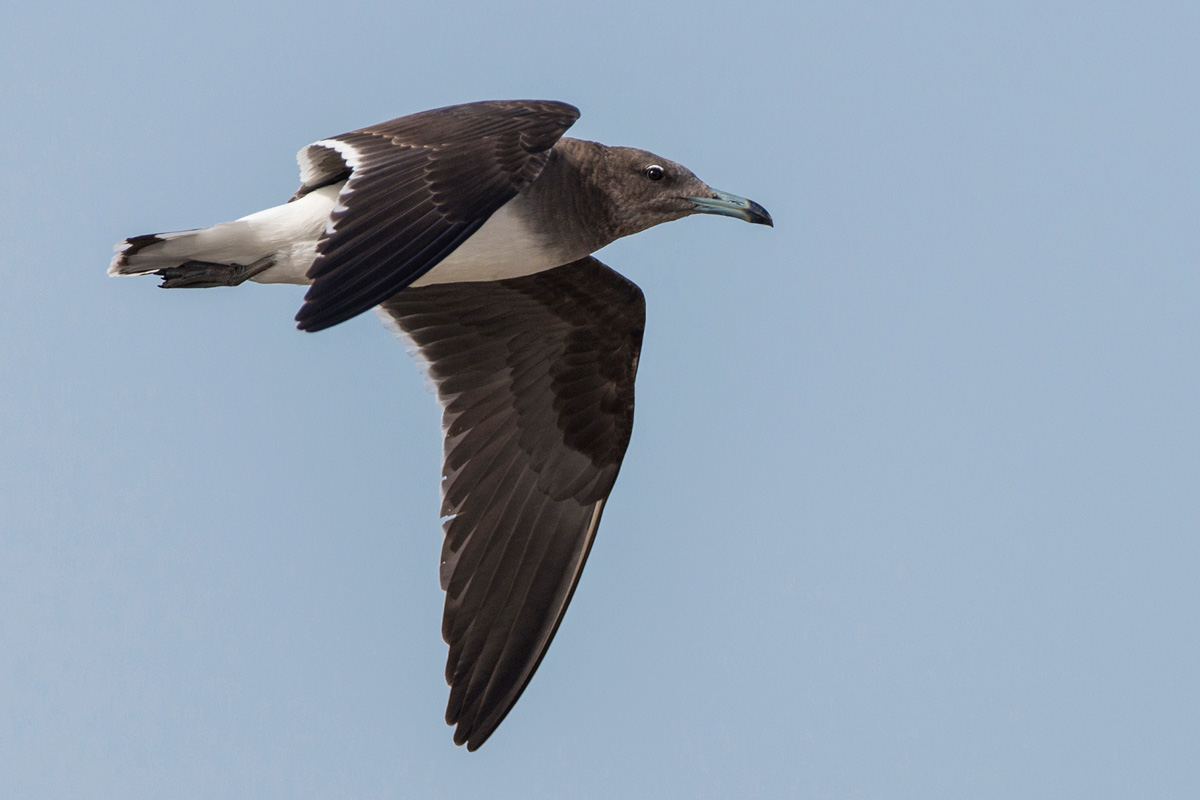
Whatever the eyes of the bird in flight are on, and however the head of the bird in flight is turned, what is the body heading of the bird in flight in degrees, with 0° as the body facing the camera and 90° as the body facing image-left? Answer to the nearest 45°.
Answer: approximately 270°
